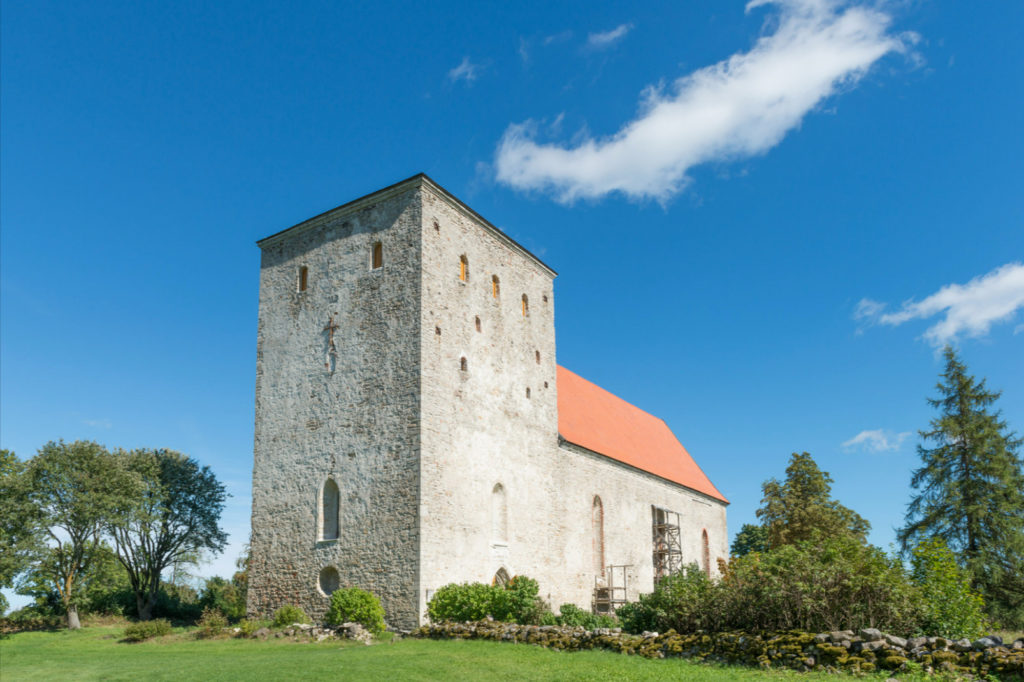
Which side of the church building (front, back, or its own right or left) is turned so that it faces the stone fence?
left

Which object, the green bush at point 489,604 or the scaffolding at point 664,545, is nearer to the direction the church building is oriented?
the green bush

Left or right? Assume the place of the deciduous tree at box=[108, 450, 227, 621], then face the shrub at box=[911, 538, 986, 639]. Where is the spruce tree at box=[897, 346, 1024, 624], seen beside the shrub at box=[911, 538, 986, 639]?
left

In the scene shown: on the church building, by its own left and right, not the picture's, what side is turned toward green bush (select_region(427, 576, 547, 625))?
left

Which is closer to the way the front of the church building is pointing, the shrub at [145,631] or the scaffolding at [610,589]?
the shrub

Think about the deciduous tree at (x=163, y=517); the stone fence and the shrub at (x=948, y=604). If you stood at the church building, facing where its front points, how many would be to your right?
1

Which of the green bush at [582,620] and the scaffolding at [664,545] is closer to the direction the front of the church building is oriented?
the green bush

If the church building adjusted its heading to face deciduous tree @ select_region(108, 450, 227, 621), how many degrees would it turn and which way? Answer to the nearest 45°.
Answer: approximately 90° to its right

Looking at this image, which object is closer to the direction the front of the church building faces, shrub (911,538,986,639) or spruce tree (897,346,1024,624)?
the shrub

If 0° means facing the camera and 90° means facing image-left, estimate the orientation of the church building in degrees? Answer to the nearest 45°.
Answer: approximately 45°
